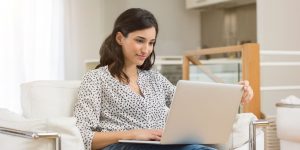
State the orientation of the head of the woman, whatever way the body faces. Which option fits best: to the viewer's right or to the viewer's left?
to the viewer's right

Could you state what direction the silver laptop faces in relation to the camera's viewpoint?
facing away from the viewer and to the left of the viewer

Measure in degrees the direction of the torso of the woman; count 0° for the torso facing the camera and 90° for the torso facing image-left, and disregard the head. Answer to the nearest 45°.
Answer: approximately 315°

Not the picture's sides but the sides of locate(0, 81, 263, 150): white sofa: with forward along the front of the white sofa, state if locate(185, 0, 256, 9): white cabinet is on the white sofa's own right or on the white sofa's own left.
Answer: on the white sofa's own left

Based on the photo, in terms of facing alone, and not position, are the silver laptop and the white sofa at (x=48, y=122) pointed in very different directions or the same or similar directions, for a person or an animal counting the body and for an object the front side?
very different directions
